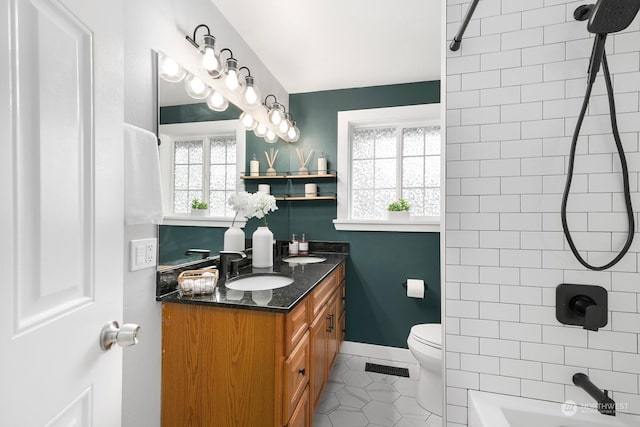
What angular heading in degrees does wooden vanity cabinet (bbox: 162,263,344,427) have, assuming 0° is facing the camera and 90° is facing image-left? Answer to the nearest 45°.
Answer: approximately 270°

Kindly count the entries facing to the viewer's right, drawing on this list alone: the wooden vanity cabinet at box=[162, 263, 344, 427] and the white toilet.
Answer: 1

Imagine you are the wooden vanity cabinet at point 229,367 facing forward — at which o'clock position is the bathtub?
The bathtub is roughly at 1 o'clock from the wooden vanity cabinet.
